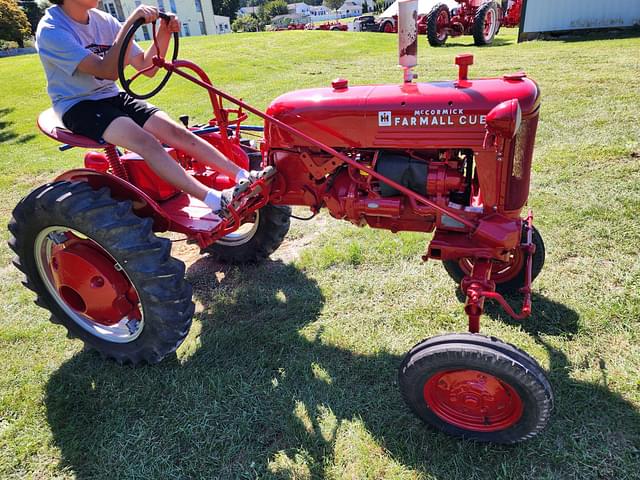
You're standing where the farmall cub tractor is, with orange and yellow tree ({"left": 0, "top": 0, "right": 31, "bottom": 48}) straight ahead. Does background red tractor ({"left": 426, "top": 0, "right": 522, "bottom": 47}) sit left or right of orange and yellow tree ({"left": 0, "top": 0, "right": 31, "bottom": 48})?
right

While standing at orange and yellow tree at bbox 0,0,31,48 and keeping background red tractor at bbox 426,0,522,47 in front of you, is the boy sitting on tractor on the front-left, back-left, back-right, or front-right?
front-right

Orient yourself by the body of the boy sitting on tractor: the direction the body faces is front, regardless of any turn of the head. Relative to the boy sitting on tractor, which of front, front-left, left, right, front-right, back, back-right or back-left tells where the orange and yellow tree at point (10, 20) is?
back-left

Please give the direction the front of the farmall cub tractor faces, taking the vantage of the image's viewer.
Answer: facing the viewer and to the right of the viewer

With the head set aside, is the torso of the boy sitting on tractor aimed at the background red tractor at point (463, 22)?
no

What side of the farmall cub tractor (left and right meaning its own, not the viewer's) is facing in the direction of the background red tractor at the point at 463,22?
left
